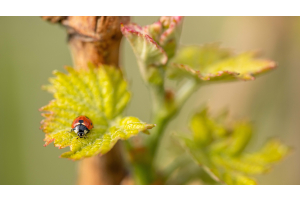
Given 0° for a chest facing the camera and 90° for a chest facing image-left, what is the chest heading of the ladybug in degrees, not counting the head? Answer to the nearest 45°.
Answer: approximately 0°
